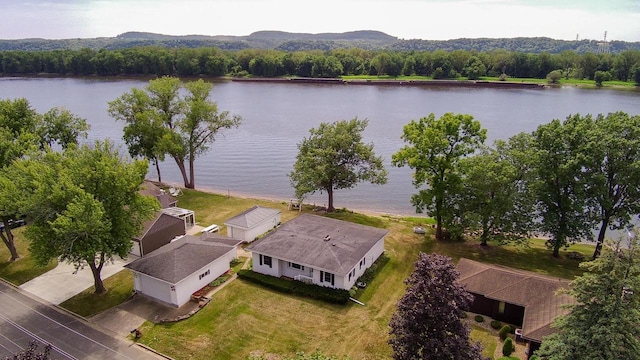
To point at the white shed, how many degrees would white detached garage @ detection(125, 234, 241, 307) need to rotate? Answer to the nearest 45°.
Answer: approximately 180°

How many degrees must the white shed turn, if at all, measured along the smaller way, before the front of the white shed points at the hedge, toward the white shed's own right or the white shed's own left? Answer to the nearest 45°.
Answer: approximately 45° to the white shed's own left

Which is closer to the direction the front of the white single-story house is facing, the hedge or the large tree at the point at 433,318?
the hedge

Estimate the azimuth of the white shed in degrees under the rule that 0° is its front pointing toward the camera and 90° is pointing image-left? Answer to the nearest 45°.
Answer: approximately 45°

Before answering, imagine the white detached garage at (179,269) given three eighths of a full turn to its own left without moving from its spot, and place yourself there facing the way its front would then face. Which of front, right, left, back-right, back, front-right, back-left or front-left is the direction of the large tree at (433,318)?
front-right

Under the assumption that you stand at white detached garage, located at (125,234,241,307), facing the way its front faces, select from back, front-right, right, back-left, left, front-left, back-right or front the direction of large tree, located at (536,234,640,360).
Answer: left

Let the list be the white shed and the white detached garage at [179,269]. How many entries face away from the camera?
0

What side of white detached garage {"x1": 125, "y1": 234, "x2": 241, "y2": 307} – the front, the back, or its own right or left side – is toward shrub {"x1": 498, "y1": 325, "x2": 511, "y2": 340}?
left

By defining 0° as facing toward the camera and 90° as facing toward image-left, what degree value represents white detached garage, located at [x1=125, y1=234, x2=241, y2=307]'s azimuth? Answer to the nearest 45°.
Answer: approximately 45°

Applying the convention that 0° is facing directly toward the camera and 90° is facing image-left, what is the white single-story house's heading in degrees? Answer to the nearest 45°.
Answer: approximately 45°

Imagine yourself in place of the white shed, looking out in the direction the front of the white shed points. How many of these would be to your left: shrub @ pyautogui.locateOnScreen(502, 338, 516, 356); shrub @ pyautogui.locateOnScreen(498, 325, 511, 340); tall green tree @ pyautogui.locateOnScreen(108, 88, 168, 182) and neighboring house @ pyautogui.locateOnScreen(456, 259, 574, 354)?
3

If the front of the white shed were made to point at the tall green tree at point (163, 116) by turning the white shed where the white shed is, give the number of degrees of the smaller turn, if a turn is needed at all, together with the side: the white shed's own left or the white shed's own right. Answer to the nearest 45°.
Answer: approximately 90° to the white shed's own right
